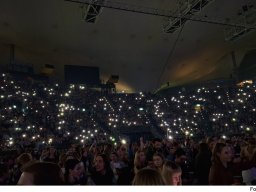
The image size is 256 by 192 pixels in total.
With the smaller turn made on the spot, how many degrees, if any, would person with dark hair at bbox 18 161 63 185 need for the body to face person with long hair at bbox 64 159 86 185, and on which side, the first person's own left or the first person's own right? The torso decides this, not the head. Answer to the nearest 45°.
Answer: approximately 90° to the first person's own right

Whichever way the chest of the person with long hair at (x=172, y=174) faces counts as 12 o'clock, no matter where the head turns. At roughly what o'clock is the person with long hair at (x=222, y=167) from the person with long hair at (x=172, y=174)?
the person with long hair at (x=222, y=167) is roughly at 9 o'clock from the person with long hair at (x=172, y=174).

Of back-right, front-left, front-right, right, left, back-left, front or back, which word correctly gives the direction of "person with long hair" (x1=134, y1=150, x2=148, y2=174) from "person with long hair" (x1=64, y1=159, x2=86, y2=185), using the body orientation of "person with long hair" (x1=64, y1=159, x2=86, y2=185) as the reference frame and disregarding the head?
left

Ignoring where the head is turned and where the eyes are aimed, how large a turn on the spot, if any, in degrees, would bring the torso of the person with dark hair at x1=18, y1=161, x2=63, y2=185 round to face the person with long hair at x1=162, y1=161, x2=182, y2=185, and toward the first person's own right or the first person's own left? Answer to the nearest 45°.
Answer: approximately 135° to the first person's own right
